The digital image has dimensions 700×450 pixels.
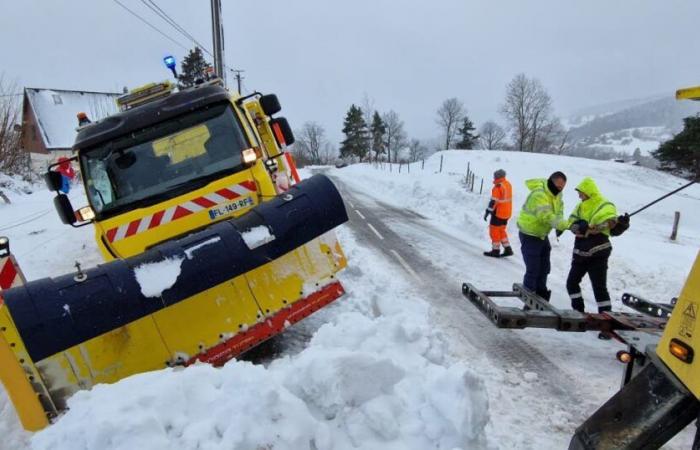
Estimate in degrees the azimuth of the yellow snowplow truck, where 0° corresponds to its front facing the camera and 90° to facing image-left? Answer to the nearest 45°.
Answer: approximately 0°

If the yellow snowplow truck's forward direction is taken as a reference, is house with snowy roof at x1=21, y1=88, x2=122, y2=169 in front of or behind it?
behind

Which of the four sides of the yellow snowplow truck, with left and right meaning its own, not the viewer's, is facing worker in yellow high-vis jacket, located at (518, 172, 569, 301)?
left

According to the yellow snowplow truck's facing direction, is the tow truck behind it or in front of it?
in front

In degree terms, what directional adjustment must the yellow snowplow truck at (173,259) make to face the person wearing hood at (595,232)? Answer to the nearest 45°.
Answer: approximately 90° to its left

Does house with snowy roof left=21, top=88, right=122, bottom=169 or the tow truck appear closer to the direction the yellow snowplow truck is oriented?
the tow truck
